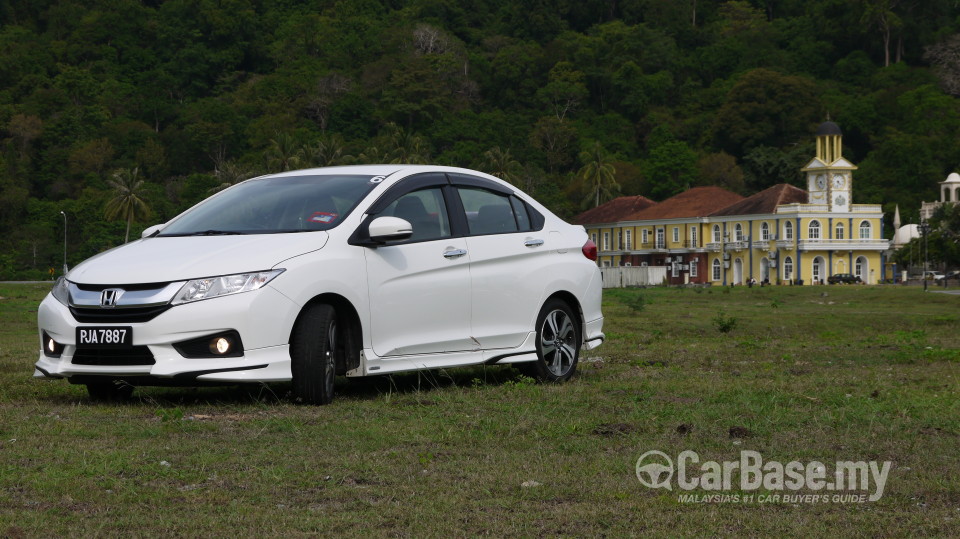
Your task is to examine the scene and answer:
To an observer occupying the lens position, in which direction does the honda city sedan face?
facing the viewer and to the left of the viewer
